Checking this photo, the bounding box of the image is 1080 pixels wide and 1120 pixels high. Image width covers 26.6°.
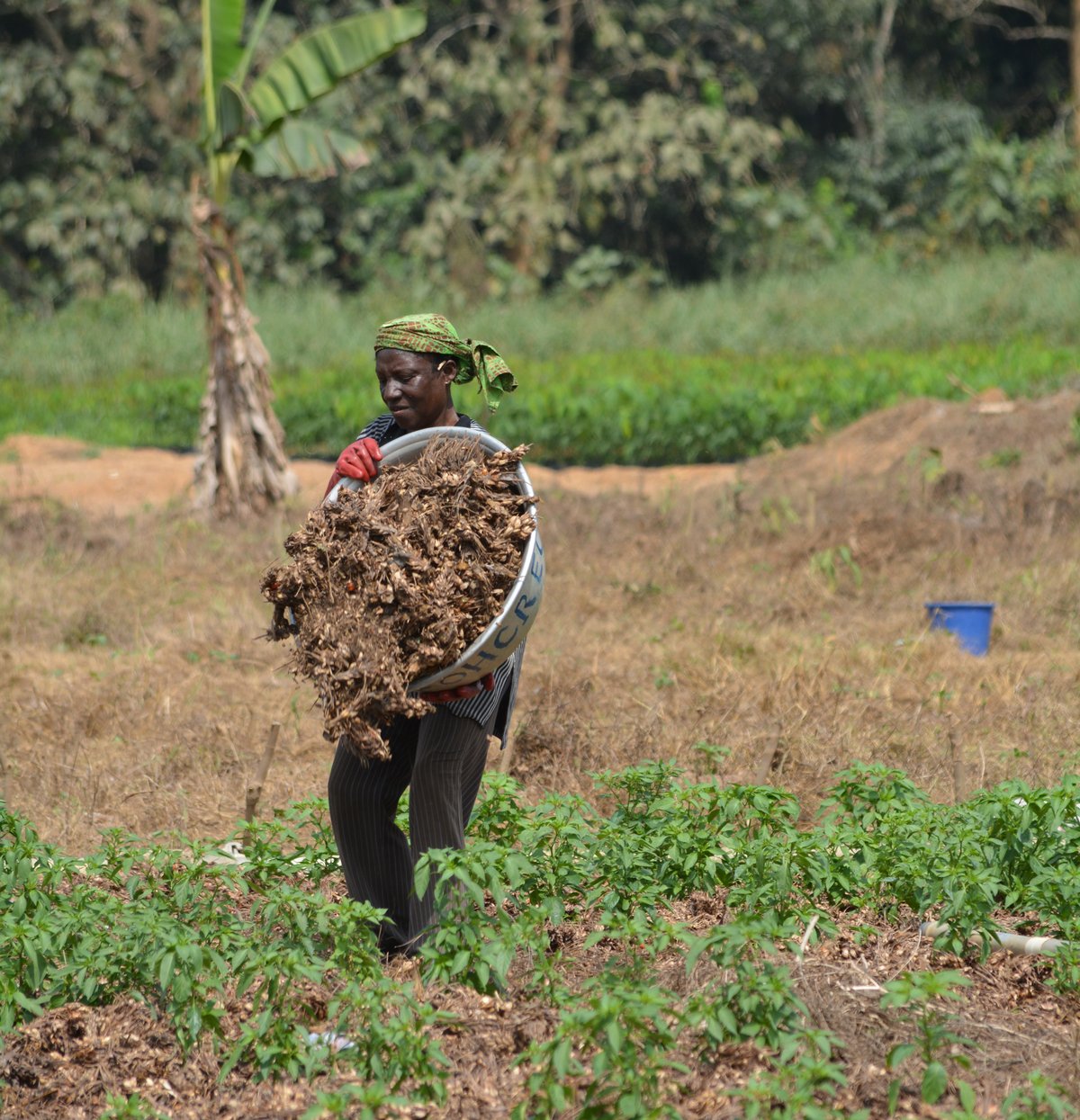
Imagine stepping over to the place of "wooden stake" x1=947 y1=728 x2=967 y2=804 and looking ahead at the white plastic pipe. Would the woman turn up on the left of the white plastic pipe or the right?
right

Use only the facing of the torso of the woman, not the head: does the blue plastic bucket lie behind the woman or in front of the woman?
behind

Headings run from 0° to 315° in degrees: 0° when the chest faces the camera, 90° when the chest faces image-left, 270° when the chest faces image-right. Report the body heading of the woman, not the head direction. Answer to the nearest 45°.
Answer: approximately 45°

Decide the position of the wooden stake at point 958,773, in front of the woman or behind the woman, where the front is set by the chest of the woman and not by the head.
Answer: behind

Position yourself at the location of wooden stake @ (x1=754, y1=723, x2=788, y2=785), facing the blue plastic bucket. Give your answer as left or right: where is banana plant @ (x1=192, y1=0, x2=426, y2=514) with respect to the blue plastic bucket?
left

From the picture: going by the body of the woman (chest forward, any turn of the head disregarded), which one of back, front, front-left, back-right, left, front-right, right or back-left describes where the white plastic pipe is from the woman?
back-left

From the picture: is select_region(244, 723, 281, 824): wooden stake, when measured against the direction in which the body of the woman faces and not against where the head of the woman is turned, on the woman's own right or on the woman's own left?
on the woman's own right

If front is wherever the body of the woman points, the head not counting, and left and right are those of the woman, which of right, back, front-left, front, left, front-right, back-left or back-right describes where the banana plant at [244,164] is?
back-right

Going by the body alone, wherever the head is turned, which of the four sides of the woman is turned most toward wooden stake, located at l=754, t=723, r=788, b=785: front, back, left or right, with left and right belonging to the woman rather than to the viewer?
back

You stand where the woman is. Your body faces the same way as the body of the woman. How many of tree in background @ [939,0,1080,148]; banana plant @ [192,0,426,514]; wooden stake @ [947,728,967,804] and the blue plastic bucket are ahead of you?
0
